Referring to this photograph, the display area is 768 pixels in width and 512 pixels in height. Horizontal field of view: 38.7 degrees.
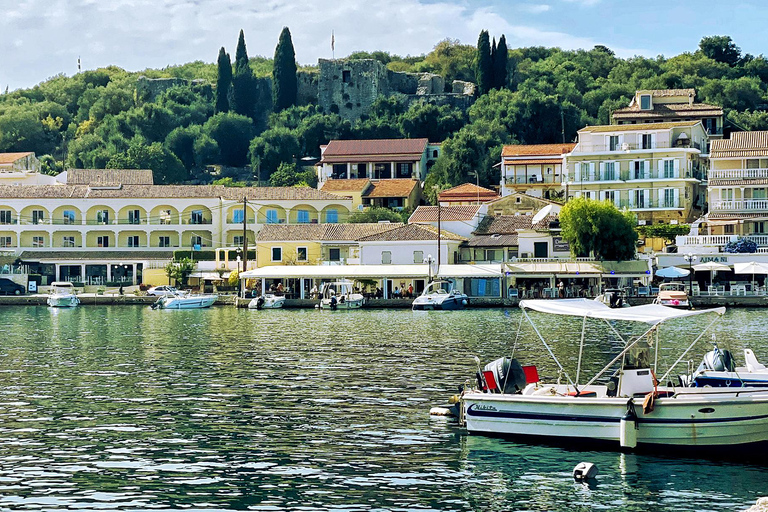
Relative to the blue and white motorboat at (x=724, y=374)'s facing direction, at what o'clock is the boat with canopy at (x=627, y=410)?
The boat with canopy is roughly at 4 o'clock from the blue and white motorboat.

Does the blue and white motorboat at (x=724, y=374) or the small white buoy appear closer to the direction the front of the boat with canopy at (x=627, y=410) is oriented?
the blue and white motorboat

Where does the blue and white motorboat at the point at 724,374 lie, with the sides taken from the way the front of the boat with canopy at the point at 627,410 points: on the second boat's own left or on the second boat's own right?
on the second boat's own left

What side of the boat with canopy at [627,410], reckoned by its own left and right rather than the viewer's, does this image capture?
right

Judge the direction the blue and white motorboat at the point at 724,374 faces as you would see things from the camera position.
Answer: facing to the right of the viewer

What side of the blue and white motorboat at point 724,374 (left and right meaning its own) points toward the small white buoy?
right

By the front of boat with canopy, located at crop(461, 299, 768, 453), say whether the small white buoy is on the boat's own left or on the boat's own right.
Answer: on the boat's own right

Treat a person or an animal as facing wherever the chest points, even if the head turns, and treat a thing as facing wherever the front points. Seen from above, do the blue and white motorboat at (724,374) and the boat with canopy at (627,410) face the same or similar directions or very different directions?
same or similar directions

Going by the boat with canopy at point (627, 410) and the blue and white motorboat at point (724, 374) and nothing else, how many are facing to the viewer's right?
2

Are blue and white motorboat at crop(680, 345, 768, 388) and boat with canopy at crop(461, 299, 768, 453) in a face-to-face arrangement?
no
